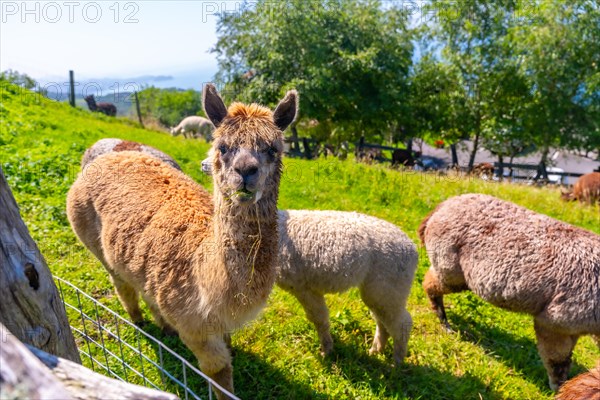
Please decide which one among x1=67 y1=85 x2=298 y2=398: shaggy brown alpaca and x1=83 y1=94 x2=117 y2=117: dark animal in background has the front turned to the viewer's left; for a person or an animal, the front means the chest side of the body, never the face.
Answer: the dark animal in background

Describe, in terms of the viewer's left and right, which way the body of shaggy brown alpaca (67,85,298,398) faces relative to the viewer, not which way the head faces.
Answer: facing the viewer and to the right of the viewer

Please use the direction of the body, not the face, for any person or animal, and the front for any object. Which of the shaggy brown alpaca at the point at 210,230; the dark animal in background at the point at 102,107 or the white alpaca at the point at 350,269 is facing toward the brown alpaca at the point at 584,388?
the shaggy brown alpaca

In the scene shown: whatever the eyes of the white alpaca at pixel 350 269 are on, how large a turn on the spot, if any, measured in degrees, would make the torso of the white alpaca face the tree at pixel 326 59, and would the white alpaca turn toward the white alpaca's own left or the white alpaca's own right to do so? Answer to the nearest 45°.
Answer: approximately 90° to the white alpaca's own right

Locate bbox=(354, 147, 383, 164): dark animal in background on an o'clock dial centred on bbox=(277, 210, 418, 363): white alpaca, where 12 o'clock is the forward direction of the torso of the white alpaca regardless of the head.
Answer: The dark animal in background is roughly at 3 o'clock from the white alpaca.

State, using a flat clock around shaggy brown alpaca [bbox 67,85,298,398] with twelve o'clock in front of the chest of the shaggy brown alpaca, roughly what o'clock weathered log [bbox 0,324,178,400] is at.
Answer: The weathered log is roughly at 2 o'clock from the shaggy brown alpaca.

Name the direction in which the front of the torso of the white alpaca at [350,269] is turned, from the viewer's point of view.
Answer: to the viewer's left

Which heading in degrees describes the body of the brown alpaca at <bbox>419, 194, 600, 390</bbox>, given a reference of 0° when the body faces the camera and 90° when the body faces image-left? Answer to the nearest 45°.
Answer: approximately 315°

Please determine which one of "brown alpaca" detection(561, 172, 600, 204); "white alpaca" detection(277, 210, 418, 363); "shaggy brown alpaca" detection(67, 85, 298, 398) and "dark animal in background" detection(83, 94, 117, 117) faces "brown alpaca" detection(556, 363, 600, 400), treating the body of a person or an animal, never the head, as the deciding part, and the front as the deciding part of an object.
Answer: the shaggy brown alpaca

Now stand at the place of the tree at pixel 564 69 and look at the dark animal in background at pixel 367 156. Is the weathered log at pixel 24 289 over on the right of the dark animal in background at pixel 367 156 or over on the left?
left

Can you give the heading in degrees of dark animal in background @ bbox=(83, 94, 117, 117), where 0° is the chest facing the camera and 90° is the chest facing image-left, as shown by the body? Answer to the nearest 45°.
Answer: approximately 90°
